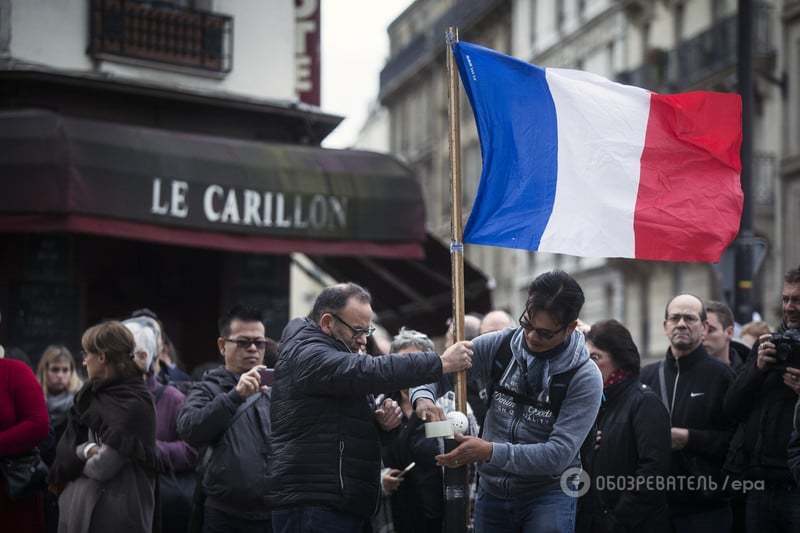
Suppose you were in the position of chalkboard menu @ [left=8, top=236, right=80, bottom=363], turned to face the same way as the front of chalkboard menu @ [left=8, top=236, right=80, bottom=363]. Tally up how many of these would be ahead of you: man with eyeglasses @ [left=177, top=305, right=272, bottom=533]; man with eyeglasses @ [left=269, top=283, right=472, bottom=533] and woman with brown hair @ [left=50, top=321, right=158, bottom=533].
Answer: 3

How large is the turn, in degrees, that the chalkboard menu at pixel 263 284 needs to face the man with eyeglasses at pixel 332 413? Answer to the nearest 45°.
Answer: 0° — it already faces them

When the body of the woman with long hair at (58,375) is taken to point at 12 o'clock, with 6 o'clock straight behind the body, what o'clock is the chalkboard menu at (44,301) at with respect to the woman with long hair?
The chalkboard menu is roughly at 6 o'clock from the woman with long hair.

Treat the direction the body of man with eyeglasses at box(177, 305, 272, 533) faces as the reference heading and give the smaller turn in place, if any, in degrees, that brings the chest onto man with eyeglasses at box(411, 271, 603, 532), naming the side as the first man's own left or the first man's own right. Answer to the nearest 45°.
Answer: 0° — they already face them

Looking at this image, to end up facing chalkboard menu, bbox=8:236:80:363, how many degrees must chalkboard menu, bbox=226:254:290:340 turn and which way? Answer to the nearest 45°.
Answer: approximately 45° to its right

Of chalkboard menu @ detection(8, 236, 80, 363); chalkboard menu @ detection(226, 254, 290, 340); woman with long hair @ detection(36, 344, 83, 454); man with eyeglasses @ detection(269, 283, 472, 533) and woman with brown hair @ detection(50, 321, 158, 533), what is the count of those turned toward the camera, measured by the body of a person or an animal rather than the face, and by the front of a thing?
3

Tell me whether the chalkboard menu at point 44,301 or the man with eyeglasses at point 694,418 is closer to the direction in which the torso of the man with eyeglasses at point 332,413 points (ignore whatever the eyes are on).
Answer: the man with eyeglasses

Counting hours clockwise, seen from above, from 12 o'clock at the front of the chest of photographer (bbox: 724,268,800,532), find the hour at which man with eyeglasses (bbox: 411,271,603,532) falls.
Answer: The man with eyeglasses is roughly at 12 o'clock from the photographer.

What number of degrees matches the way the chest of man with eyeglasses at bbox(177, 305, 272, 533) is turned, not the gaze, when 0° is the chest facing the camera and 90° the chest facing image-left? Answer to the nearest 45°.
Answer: approximately 315°

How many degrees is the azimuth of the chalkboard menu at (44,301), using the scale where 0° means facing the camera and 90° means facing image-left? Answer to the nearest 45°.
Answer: approximately 0°

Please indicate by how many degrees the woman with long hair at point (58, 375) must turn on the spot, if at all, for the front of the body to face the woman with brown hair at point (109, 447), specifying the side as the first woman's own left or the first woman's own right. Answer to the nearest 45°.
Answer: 0° — they already face them

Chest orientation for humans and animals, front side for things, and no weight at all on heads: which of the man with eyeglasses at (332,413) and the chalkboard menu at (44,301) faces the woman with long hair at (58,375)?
the chalkboard menu
